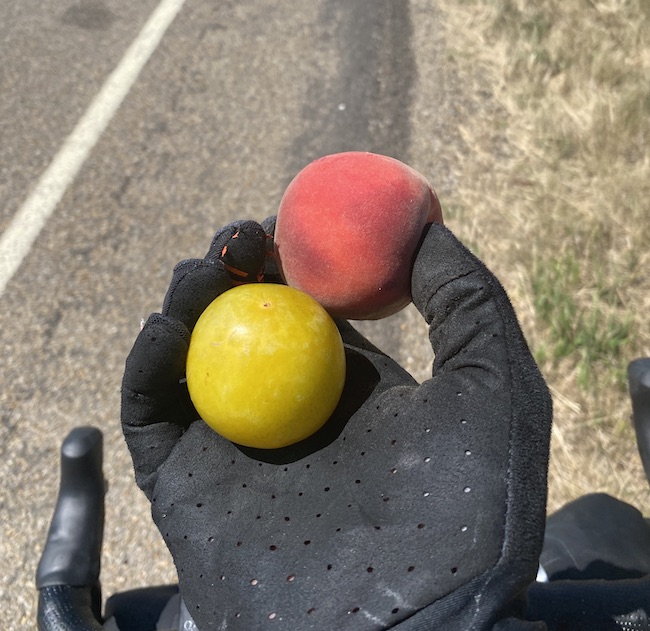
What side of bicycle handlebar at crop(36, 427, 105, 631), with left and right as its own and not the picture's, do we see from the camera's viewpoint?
back
